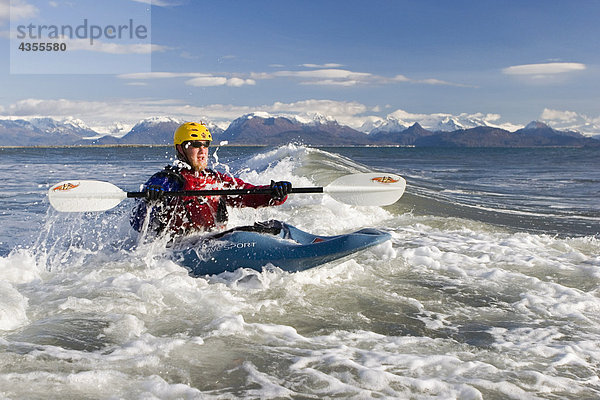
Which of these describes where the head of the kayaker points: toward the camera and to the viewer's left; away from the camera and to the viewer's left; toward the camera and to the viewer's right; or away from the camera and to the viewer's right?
toward the camera and to the viewer's right

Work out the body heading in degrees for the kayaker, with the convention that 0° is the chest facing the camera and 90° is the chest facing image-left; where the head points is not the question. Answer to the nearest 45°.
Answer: approximately 315°

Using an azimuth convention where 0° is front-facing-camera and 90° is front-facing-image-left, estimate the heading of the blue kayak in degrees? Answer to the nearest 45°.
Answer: approximately 270°
